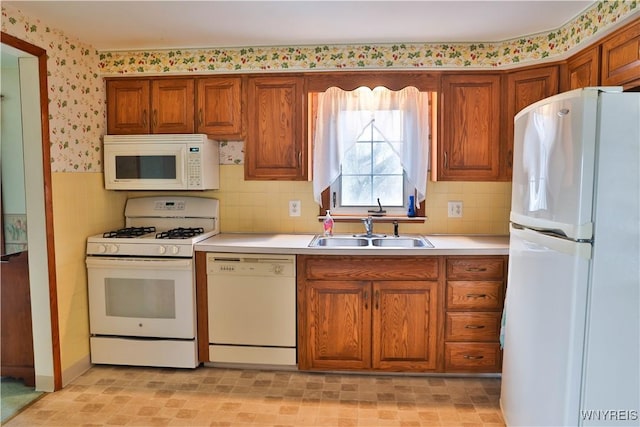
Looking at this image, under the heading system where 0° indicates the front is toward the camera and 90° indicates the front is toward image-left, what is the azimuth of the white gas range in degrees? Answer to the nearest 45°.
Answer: approximately 0°

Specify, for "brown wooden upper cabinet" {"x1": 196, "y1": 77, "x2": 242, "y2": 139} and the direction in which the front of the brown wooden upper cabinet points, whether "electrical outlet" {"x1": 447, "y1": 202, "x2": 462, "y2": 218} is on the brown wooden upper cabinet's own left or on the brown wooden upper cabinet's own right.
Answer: on the brown wooden upper cabinet's own left

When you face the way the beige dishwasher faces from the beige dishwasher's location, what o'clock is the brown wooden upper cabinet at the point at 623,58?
The brown wooden upper cabinet is roughly at 10 o'clock from the beige dishwasher.

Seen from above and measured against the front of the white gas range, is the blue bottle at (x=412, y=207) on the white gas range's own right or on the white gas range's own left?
on the white gas range's own left

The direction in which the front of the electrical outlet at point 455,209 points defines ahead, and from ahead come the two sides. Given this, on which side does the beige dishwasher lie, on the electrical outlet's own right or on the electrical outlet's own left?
on the electrical outlet's own right

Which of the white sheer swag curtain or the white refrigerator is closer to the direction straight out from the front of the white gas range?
the white refrigerator
